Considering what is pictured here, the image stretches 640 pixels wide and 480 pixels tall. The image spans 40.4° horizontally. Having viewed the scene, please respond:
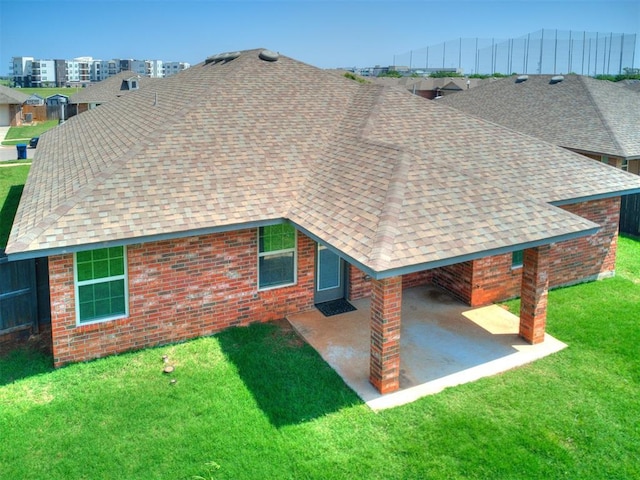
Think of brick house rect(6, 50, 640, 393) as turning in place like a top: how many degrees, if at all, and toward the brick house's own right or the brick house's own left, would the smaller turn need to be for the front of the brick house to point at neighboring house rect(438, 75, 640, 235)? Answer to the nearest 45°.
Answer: approximately 90° to the brick house's own right

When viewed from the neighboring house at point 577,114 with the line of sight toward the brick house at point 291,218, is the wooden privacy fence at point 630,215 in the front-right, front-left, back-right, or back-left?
front-left

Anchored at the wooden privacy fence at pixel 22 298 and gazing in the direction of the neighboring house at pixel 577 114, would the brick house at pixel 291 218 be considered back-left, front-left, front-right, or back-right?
front-right

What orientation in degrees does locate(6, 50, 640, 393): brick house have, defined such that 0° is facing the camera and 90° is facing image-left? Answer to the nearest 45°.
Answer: approximately 135°

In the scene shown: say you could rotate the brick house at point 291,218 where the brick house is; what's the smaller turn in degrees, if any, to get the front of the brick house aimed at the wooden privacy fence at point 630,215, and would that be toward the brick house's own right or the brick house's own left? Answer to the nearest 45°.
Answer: approximately 90° to the brick house's own right
